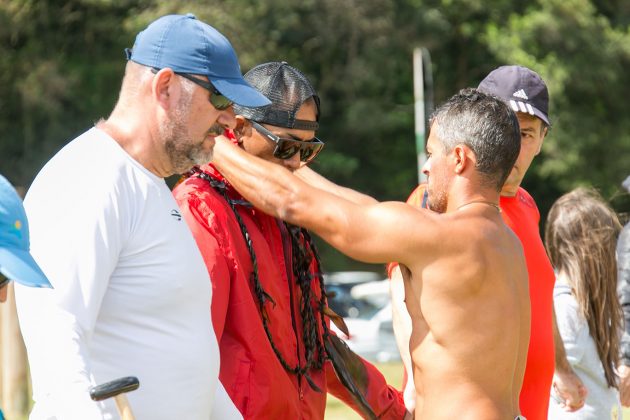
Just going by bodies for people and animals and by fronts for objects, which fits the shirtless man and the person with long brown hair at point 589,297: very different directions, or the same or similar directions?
same or similar directions

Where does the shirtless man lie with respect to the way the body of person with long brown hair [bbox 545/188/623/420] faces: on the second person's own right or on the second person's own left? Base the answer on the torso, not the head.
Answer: on the second person's own left

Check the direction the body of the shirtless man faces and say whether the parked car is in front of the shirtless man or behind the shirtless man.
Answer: in front

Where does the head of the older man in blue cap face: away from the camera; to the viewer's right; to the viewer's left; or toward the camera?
to the viewer's right

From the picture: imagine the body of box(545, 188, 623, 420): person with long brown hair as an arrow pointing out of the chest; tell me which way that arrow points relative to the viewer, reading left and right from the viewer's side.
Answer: facing away from the viewer and to the left of the viewer

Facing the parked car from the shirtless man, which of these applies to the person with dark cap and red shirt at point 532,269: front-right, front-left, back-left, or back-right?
front-right

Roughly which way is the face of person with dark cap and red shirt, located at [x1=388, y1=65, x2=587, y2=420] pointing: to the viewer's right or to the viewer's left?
to the viewer's left

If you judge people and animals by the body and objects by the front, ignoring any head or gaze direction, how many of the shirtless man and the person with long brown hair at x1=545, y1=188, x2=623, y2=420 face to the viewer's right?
0

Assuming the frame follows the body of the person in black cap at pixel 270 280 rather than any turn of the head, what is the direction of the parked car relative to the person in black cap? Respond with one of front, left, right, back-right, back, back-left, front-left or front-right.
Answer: back-left

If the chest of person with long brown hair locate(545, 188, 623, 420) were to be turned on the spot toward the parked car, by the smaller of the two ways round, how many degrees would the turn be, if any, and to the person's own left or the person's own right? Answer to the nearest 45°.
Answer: approximately 45° to the person's own right

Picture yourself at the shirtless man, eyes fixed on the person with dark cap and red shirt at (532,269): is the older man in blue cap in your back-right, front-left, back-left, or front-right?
back-left

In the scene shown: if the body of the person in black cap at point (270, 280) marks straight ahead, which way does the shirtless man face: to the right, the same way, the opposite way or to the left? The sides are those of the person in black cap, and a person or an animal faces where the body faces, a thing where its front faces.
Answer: the opposite way

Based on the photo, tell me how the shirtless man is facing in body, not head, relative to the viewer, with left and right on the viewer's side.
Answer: facing away from the viewer and to the left of the viewer

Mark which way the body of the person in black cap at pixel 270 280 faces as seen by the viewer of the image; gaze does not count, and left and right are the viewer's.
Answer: facing the viewer and to the right of the viewer
